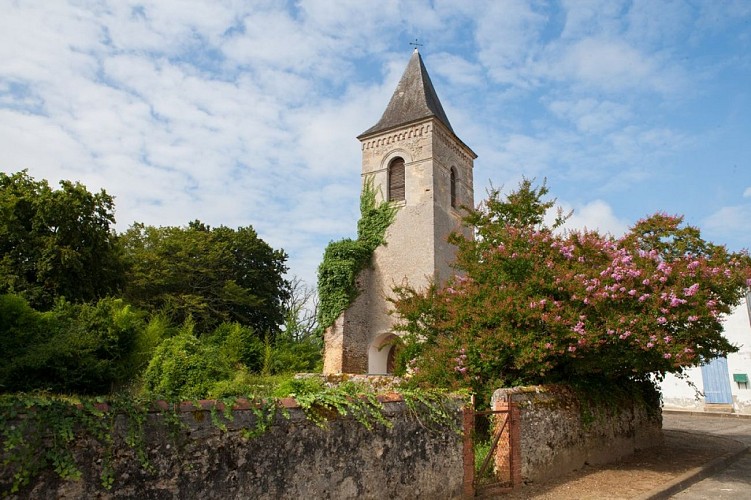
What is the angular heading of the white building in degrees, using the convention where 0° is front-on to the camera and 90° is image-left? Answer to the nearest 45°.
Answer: approximately 0°

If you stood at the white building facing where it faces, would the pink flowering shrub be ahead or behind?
ahead

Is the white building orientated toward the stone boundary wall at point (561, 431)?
yes

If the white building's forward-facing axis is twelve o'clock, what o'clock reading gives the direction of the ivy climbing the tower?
The ivy climbing the tower is roughly at 2 o'clock from the white building.

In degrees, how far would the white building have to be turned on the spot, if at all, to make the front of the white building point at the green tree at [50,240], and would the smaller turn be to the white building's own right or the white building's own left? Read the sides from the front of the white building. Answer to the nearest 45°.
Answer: approximately 45° to the white building's own right

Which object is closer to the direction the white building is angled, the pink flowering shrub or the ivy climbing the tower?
the pink flowering shrub

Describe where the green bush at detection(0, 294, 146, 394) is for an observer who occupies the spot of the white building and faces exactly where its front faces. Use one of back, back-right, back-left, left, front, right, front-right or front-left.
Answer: front-right

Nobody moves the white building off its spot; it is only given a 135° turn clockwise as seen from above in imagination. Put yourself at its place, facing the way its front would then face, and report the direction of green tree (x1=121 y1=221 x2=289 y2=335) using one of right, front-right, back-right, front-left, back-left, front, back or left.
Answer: front-left

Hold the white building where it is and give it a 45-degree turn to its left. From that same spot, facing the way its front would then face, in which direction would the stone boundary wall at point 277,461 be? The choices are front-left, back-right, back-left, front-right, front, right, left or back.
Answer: front-right
